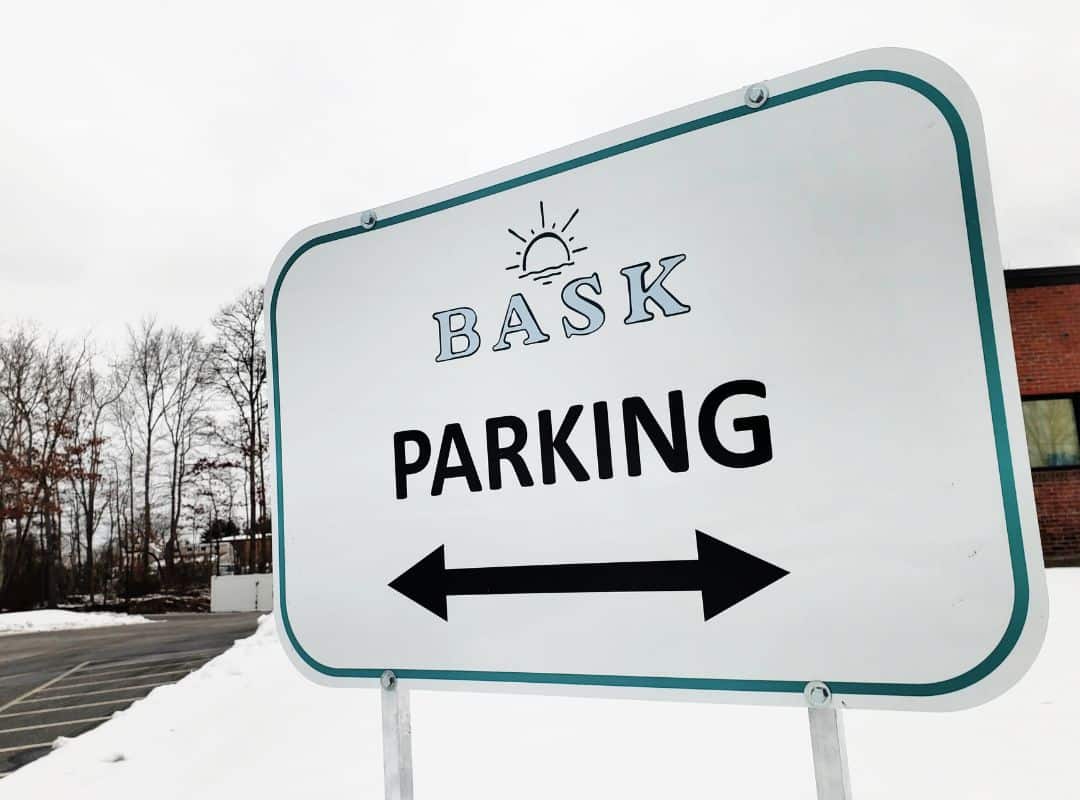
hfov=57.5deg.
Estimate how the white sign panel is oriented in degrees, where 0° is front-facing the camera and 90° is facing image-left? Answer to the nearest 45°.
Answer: approximately 45°

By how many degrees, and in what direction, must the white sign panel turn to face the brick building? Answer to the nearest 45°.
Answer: approximately 180°
